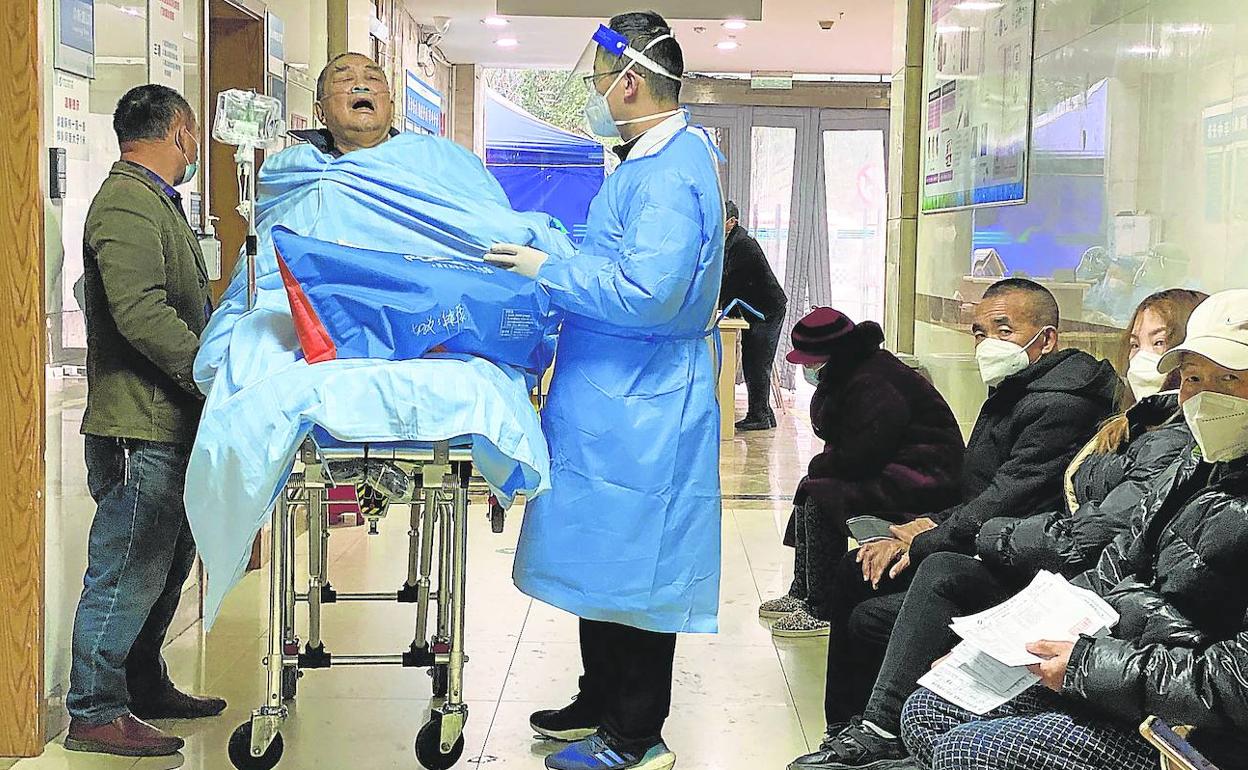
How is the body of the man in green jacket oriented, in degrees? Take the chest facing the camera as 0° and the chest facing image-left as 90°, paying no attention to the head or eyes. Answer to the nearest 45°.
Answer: approximately 270°

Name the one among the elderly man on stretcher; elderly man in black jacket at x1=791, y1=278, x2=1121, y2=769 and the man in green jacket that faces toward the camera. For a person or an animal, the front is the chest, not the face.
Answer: the elderly man on stretcher

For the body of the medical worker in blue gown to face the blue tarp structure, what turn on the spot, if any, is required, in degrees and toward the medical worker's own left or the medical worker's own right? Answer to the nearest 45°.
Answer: approximately 90° to the medical worker's own right

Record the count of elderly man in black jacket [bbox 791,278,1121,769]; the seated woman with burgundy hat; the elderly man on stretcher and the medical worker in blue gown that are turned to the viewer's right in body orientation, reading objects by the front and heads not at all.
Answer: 0

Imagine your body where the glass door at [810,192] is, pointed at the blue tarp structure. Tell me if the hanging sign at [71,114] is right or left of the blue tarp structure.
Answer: left

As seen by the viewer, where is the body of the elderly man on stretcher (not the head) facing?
toward the camera

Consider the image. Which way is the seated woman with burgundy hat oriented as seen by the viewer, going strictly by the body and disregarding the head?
to the viewer's left

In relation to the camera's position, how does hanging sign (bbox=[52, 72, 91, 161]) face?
facing the viewer and to the right of the viewer

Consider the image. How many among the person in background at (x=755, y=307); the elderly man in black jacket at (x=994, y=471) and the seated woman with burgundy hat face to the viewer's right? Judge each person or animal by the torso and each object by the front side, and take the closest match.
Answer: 0

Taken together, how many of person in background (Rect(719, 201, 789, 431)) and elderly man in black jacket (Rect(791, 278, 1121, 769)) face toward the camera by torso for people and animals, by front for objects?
0

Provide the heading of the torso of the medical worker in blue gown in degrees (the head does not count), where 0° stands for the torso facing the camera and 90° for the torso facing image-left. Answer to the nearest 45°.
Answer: approximately 90°

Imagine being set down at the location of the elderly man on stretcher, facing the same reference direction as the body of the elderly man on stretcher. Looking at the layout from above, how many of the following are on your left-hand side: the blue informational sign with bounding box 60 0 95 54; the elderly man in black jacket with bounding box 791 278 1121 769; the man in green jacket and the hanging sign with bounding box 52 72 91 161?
1
